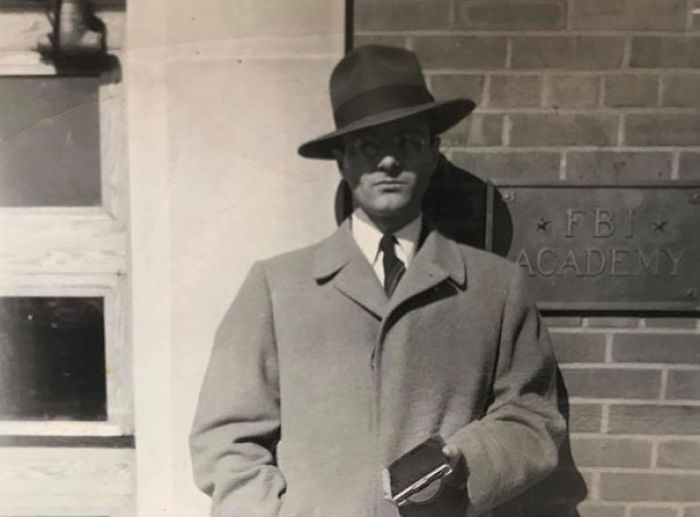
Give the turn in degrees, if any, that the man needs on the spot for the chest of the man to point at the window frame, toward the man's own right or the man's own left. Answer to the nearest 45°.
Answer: approximately 135° to the man's own right

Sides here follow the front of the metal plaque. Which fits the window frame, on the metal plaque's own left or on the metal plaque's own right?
on the metal plaque's own right

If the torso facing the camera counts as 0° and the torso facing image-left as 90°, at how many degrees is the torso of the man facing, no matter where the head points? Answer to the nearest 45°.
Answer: approximately 0°

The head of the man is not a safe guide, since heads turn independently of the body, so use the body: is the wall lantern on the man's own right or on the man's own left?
on the man's own right

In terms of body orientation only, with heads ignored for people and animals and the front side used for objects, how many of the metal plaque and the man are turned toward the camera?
2

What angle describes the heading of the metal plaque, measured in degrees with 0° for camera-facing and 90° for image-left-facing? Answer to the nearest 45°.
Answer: approximately 0°
